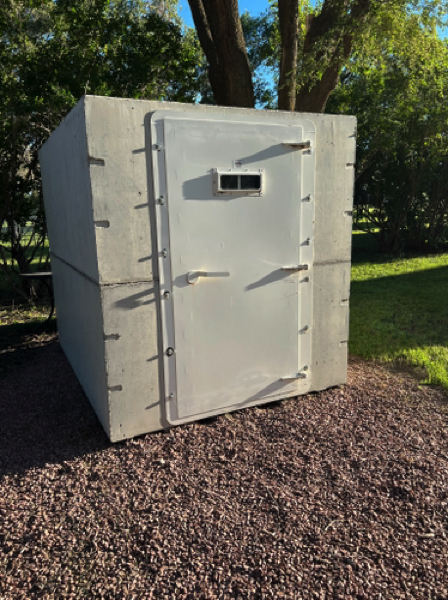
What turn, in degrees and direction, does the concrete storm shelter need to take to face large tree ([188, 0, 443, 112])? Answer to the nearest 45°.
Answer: approximately 135° to its left

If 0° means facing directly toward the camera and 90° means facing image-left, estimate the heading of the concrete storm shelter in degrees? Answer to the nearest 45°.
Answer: approximately 315°
